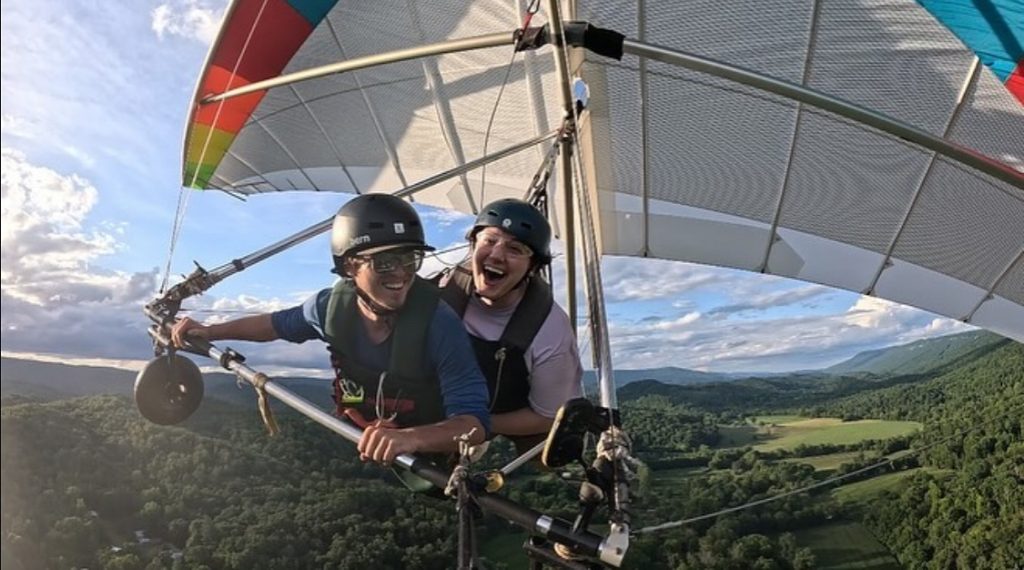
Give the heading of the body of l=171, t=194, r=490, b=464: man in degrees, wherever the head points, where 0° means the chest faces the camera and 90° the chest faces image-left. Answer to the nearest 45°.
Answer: approximately 0°

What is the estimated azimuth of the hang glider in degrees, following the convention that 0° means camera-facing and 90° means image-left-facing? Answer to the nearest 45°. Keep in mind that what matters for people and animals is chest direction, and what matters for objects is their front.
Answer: approximately 45°
